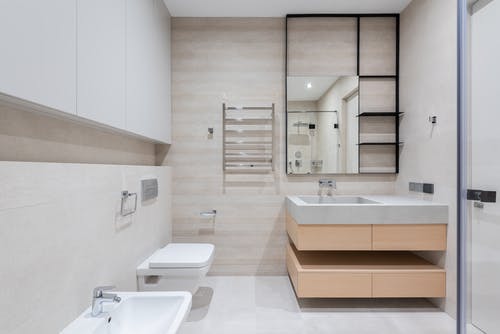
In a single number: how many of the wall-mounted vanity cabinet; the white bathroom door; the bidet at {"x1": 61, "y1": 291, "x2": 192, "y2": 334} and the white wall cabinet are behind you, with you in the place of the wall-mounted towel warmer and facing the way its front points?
0

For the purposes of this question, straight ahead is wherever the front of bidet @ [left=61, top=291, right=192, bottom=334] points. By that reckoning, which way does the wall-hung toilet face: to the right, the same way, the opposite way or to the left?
the same way

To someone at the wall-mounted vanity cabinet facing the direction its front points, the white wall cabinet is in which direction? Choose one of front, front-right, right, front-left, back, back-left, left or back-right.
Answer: front-right

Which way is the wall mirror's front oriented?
toward the camera

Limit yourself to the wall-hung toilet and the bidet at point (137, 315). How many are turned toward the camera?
0

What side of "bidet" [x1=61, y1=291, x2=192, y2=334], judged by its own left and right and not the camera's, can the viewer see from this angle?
right

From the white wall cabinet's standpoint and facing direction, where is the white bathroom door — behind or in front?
in front

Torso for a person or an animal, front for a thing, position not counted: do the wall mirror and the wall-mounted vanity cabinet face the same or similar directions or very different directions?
same or similar directions

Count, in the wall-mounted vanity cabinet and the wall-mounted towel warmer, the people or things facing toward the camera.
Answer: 2

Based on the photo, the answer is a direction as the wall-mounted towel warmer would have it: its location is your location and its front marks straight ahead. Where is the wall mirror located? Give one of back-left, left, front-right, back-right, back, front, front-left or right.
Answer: left

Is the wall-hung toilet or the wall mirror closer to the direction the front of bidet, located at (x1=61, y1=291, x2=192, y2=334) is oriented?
the wall mirror

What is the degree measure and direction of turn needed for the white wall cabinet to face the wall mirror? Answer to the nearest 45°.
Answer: approximately 45° to its left

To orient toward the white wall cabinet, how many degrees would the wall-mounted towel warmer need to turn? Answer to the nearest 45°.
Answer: approximately 45° to its right

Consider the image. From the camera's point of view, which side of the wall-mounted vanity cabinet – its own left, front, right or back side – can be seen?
front

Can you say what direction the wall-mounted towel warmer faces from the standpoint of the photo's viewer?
facing the viewer

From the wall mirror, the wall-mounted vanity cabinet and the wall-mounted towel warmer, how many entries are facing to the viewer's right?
0

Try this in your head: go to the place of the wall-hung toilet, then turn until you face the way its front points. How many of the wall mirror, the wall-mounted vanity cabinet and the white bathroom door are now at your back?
0

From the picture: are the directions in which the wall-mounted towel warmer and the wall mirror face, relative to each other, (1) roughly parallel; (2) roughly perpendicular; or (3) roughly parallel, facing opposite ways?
roughly parallel

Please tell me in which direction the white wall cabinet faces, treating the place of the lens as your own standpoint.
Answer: facing the viewer and to the right of the viewer

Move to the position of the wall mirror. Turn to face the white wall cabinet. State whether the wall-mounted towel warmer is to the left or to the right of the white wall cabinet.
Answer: right
